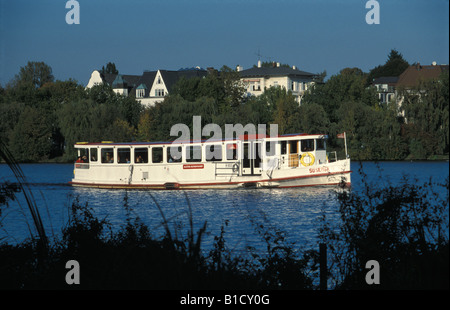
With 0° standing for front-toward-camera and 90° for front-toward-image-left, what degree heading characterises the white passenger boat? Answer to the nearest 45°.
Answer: approximately 270°

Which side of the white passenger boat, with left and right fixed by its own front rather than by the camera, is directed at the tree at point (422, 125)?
left
